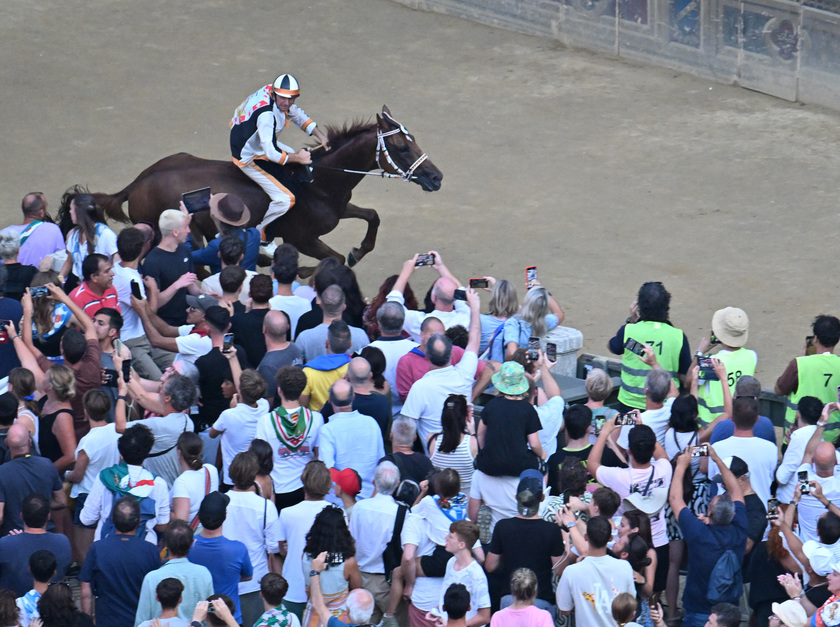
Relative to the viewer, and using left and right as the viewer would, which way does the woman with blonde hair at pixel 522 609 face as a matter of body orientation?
facing away from the viewer

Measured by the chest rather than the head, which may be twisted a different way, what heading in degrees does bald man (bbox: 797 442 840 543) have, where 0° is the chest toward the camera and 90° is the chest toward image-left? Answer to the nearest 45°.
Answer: approximately 180°

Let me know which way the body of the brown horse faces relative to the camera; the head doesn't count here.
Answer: to the viewer's right

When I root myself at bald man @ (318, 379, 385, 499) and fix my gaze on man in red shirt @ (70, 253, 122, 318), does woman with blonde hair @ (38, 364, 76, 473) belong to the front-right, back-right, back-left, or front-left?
front-left

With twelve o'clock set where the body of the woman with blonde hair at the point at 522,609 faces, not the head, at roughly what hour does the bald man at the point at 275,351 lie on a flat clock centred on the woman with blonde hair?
The bald man is roughly at 11 o'clock from the woman with blonde hair.

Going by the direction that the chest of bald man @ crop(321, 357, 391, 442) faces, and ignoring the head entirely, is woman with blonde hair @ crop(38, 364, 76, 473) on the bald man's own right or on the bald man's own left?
on the bald man's own left

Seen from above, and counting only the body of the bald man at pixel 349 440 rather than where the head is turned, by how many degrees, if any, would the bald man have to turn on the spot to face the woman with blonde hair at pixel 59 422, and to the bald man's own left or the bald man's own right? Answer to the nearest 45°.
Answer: approximately 90° to the bald man's own left

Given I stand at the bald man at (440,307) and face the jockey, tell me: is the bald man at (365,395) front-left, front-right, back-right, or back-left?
back-left

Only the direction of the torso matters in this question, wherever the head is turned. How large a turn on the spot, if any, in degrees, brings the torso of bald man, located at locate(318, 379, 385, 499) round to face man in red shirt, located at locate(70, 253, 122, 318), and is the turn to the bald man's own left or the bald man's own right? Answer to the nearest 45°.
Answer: approximately 45° to the bald man's own left

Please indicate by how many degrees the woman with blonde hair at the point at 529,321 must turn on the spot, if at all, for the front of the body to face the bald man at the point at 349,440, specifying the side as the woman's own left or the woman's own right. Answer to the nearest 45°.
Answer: approximately 135° to the woman's own left

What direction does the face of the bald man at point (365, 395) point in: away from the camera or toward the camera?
away from the camera

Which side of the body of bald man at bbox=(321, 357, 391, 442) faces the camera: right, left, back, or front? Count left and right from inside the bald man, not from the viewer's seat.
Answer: back

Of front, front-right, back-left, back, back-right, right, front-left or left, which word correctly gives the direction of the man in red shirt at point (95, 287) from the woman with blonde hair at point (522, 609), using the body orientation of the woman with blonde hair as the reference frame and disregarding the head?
front-left

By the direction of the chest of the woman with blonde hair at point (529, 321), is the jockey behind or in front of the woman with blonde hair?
in front

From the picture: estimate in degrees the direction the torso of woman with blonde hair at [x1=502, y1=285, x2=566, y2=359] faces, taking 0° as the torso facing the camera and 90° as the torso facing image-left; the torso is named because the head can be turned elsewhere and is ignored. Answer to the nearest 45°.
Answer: approximately 180°

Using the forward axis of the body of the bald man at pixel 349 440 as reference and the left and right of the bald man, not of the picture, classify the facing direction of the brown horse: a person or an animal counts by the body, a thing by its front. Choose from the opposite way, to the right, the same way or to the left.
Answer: to the right

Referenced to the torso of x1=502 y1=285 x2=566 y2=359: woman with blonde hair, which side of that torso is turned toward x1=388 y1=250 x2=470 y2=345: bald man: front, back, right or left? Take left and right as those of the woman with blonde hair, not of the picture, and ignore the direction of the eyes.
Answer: left

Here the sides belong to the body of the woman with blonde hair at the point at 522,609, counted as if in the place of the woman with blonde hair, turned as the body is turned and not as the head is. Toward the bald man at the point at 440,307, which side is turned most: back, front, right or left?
front

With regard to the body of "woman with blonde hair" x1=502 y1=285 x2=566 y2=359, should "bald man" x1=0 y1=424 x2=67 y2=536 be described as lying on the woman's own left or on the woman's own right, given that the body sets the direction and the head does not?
on the woman's own left
